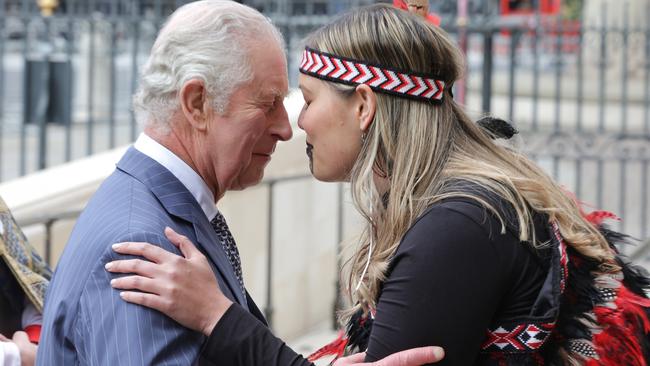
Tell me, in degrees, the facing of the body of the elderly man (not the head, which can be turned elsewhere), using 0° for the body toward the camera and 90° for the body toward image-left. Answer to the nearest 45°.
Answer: approximately 270°

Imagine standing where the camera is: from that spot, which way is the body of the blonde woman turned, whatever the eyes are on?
to the viewer's left

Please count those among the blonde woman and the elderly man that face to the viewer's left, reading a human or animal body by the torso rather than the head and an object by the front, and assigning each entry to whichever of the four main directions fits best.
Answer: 1

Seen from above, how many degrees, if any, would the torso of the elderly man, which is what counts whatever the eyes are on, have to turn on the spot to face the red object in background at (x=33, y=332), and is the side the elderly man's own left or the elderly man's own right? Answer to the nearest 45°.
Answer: approximately 135° to the elderly man's own left

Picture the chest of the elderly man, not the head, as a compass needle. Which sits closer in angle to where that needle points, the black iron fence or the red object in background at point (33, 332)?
the black iron fence

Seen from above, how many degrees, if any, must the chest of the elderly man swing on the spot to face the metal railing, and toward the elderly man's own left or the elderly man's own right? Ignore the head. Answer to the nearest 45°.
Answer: approximately 90° to the elderly man's own left

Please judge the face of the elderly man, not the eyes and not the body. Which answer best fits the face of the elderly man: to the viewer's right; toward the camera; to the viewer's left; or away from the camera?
to the viewer's right

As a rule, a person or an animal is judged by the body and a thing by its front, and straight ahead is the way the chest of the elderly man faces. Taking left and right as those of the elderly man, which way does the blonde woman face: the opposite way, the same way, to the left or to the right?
the opposite way

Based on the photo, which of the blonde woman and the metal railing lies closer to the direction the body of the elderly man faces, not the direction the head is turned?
the blonde woman

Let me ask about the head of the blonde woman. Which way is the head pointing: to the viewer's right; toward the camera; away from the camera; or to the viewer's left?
to the viewer's left
